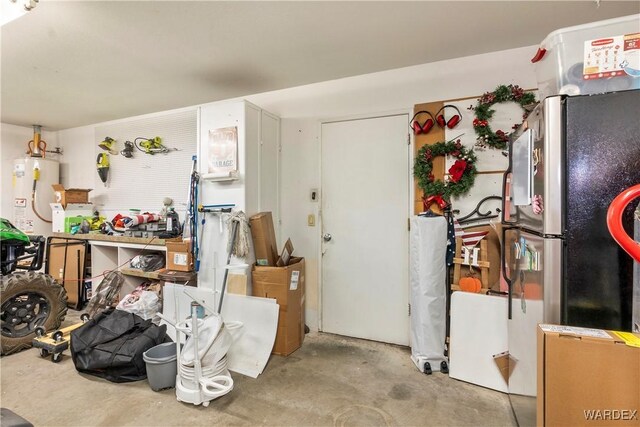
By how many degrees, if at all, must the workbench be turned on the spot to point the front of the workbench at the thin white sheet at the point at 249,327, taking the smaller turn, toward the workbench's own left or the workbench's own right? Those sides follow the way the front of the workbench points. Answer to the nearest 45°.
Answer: approximately 45° to the workbench's own left

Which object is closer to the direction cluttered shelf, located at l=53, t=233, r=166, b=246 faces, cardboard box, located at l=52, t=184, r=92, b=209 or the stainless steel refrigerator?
the stainless steel refrigerator

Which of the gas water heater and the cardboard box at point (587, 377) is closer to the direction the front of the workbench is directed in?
the cardboard box

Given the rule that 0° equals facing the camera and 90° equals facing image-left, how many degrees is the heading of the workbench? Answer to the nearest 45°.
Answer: approximately 0°
